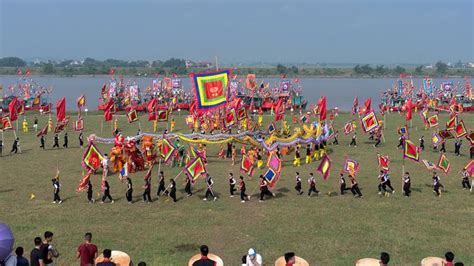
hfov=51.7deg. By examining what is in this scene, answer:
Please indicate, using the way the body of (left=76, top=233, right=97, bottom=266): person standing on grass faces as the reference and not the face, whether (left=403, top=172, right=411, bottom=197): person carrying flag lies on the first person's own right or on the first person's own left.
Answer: on the first person's own right

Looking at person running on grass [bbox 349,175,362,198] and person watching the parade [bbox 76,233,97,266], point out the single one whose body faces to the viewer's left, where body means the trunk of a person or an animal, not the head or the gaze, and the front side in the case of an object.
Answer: person running on grass [bbox 349,175,362,198]

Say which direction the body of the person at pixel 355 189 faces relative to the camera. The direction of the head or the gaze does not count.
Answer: to the viewer's left

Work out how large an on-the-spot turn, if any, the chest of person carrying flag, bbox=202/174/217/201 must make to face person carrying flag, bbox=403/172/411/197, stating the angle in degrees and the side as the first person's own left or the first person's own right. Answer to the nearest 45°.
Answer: approximately 180°

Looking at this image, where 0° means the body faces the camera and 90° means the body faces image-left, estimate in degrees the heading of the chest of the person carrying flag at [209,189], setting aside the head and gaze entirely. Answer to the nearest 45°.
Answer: approximately 90°

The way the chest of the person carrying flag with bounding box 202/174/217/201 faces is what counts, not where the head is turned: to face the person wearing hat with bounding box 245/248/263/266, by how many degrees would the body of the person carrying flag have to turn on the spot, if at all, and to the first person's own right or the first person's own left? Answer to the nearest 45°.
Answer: approximately 90° to the first person's own left

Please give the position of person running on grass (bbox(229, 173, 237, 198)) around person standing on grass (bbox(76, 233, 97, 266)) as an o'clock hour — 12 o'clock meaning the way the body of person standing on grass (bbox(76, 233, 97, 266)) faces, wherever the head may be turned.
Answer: person running on grass (bbox(229, 173, 237, 198)) is roughly at 1 o'clock from person standing on grass (bbox(76, 233, 97, 266)).

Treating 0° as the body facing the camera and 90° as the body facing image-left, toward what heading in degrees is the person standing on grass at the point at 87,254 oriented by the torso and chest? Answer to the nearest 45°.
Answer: approximately 180°

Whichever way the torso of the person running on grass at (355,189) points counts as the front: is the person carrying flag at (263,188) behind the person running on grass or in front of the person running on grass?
in front

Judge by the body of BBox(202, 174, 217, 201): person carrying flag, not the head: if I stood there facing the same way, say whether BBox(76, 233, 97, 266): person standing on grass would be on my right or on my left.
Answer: on my left
